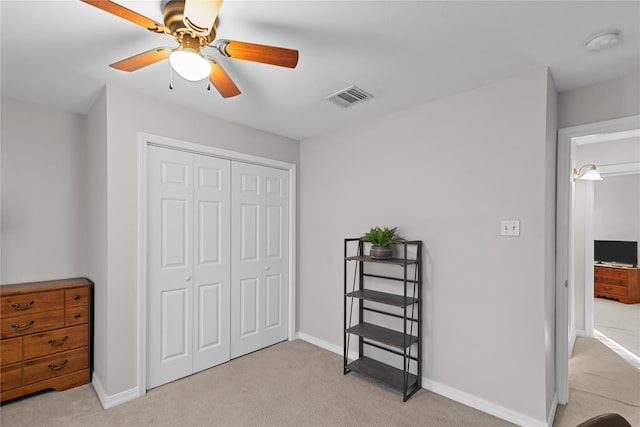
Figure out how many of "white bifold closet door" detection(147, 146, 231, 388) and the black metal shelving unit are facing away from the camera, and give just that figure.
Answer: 0

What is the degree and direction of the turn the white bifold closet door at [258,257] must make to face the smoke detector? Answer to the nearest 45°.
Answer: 0° — it already faces it

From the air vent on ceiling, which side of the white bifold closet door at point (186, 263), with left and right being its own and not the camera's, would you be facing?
front

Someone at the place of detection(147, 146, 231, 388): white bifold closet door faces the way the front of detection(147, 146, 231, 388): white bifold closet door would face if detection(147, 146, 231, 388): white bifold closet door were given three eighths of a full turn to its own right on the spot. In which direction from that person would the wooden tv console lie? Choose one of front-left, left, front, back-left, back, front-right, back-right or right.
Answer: back

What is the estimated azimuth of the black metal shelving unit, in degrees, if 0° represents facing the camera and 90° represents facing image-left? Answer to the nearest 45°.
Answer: approximately 45°

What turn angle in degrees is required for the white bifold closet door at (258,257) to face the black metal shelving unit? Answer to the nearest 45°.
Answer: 0° — it already faces it

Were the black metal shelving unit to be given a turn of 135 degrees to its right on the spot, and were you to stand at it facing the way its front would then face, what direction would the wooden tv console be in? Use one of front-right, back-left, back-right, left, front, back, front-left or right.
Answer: front-right

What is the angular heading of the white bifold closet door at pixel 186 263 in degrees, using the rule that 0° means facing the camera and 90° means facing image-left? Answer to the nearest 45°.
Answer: approximately 315°

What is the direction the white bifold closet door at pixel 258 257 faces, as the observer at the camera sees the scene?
facing the viewer and to the right of the viewer

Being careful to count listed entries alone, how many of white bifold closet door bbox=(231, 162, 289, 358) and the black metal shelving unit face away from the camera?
0

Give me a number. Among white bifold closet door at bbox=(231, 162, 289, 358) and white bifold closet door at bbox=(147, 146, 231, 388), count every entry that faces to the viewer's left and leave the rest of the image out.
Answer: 0
